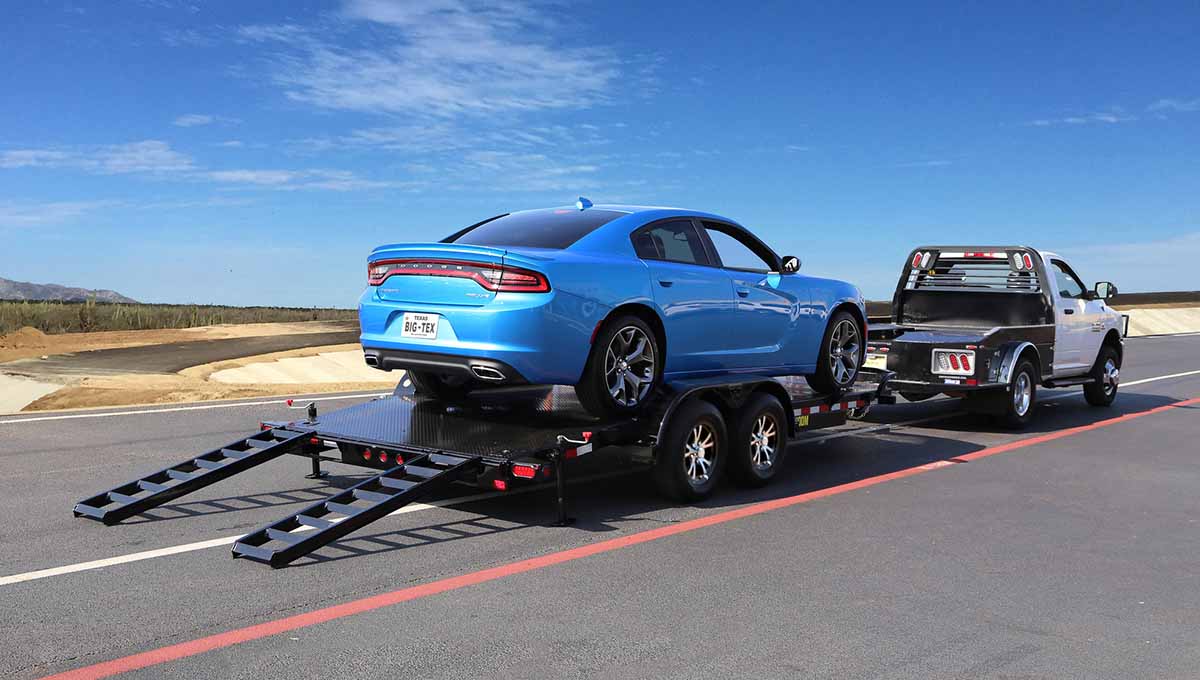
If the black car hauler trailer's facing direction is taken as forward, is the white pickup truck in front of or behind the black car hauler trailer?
in front

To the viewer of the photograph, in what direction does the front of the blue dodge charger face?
facing away from the viewer and to the right of the viewer

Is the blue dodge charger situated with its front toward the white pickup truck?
yes

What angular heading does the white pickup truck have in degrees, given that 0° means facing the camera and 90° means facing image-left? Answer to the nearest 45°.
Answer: approximately 225°

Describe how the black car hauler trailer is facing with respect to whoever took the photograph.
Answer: facing away from the viewer and to the right of the viewer

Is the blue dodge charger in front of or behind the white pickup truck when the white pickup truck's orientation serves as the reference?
behind

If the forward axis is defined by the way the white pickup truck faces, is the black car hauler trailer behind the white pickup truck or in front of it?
behind
